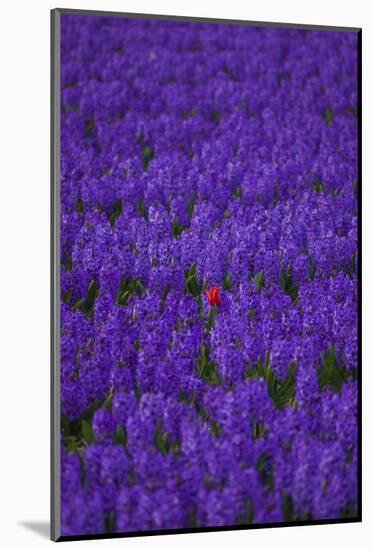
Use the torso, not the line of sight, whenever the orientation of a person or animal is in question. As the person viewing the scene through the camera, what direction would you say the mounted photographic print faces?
facing the viewer and to the right of the viewer
